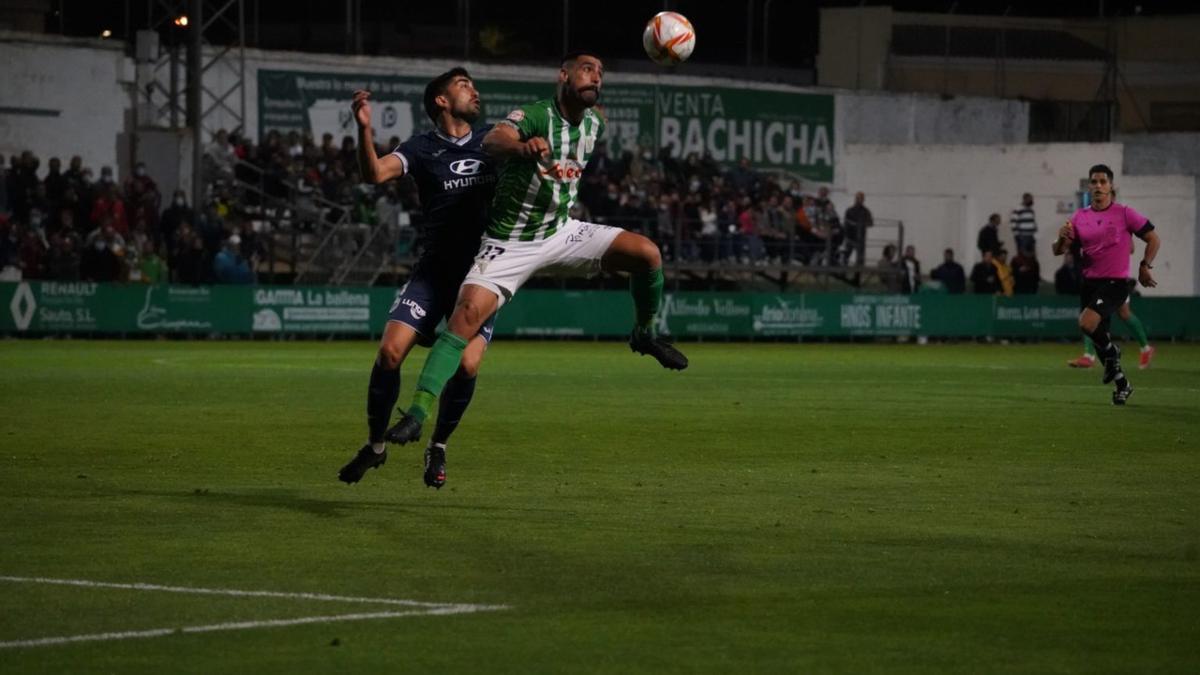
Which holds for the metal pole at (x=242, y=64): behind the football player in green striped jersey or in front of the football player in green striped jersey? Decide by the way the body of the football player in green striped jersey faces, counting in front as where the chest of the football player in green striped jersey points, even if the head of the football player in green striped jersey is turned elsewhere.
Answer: behind

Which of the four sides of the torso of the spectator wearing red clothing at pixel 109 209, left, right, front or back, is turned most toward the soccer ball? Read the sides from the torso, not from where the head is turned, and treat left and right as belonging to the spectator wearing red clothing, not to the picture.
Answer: front

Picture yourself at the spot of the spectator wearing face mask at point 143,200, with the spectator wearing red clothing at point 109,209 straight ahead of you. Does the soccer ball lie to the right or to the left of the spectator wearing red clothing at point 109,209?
left

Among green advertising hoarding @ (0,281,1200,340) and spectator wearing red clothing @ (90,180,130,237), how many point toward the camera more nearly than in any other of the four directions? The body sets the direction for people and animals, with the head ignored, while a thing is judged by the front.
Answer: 2

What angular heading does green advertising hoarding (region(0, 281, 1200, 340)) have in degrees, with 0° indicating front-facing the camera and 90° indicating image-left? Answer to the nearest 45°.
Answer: approximately 0°

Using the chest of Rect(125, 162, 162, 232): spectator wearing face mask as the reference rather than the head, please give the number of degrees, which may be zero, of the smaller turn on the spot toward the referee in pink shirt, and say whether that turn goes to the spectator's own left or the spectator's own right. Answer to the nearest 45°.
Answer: approximately 45° to the spectator's own left
